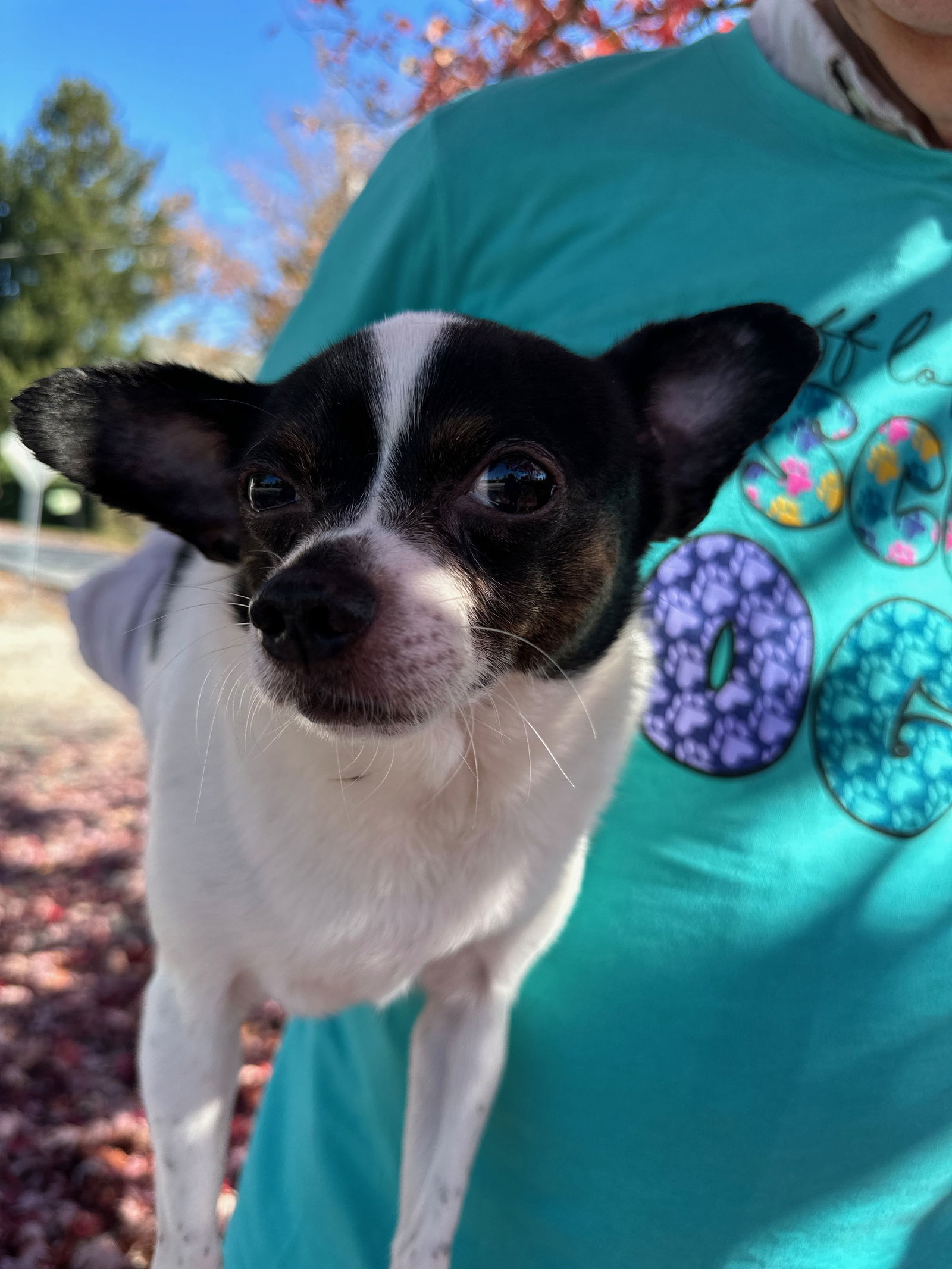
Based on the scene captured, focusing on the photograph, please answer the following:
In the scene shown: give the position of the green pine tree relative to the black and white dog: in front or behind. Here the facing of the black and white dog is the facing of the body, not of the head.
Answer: behind

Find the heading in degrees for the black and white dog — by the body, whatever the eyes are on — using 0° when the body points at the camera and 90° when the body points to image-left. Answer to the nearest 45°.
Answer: approximately 0°

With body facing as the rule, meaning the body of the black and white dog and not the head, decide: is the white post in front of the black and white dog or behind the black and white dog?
behind
